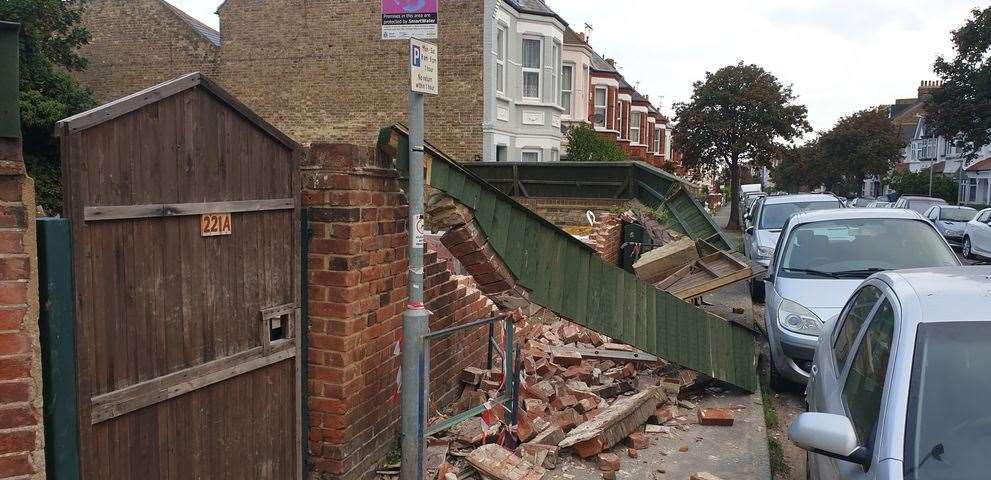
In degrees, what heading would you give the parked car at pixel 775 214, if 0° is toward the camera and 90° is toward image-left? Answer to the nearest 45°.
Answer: approximately 0°

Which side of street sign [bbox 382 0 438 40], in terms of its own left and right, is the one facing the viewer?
front

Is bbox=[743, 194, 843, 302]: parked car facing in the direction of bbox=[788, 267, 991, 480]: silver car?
yes

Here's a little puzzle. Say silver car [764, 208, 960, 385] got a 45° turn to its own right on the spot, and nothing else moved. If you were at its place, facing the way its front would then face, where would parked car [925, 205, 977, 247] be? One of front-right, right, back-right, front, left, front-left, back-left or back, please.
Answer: back-right

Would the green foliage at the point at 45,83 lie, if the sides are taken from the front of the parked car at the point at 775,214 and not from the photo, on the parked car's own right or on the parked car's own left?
on the parked car's own right

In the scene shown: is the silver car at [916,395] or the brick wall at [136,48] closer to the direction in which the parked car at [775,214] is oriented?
the silver car

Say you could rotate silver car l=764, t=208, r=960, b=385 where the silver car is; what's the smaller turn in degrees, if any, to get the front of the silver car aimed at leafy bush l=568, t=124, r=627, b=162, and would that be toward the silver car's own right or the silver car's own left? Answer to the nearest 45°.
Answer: approximately 135° to the silver car's own right

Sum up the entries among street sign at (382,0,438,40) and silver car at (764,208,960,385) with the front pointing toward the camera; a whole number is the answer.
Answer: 2

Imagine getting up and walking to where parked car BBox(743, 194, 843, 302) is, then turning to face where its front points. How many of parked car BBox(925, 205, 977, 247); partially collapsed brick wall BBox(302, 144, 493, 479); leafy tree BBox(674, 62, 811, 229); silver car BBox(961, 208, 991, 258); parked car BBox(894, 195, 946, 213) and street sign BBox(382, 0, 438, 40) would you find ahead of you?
2

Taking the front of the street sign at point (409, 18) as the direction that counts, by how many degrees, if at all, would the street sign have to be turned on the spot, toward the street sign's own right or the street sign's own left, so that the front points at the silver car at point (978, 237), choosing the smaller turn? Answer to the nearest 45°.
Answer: approximately 135° to the street sign's own left

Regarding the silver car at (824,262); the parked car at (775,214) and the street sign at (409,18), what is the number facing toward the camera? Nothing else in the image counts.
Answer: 3

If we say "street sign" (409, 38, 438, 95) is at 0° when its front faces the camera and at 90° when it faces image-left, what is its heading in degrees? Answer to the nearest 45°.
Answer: approximately 315°

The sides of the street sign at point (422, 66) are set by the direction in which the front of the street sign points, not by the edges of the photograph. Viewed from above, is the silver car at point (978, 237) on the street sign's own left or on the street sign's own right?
on the street sign's own left

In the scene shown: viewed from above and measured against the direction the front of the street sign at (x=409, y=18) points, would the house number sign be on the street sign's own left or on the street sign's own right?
on the street sign's own right

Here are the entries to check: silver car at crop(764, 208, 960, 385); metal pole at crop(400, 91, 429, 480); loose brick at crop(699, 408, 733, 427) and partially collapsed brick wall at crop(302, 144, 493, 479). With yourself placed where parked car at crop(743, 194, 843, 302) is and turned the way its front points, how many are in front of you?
4

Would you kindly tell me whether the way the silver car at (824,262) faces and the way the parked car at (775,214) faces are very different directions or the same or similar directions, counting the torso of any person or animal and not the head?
same or similar directions

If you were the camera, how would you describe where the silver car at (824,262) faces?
facing the viewer

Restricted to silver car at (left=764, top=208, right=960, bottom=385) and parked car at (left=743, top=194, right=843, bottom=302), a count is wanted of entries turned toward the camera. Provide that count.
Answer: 2
